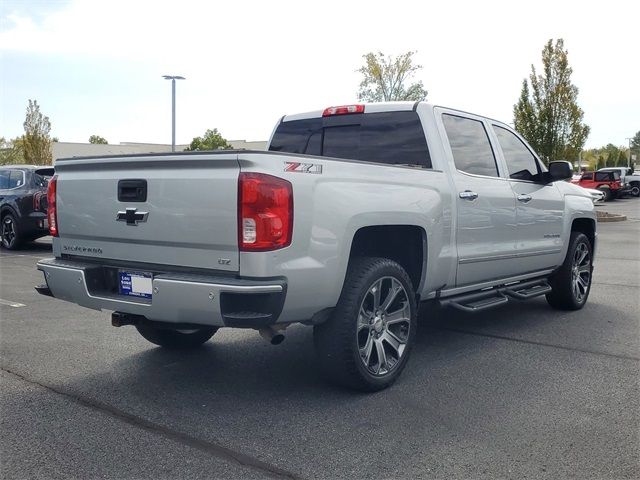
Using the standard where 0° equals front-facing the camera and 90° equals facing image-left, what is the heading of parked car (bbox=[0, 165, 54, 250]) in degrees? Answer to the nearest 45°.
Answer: approximately 135°

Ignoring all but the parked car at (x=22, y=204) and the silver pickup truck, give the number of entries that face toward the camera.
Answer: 0

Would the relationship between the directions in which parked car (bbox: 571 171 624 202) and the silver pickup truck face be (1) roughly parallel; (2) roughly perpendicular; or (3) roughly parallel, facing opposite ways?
roughly perpendicular

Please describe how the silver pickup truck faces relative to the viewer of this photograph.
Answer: facing away from the viewer and to the right of the viewer

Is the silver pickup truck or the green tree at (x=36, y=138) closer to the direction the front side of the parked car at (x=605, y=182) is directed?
the green tree

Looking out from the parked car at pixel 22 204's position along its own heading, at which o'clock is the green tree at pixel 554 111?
The green tree is roughly at 4 o'clock from the parked car.

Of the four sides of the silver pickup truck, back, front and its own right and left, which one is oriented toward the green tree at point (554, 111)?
front

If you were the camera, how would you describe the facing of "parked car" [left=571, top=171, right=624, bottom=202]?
facing away from the viewer and to the left of the viewer

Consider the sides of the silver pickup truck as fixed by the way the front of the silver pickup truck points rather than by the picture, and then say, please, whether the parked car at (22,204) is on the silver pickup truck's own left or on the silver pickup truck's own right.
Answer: on the silver pickup truck's own left

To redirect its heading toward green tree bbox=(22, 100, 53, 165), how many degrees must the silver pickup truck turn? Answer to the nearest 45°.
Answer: approximately 90° to its left
